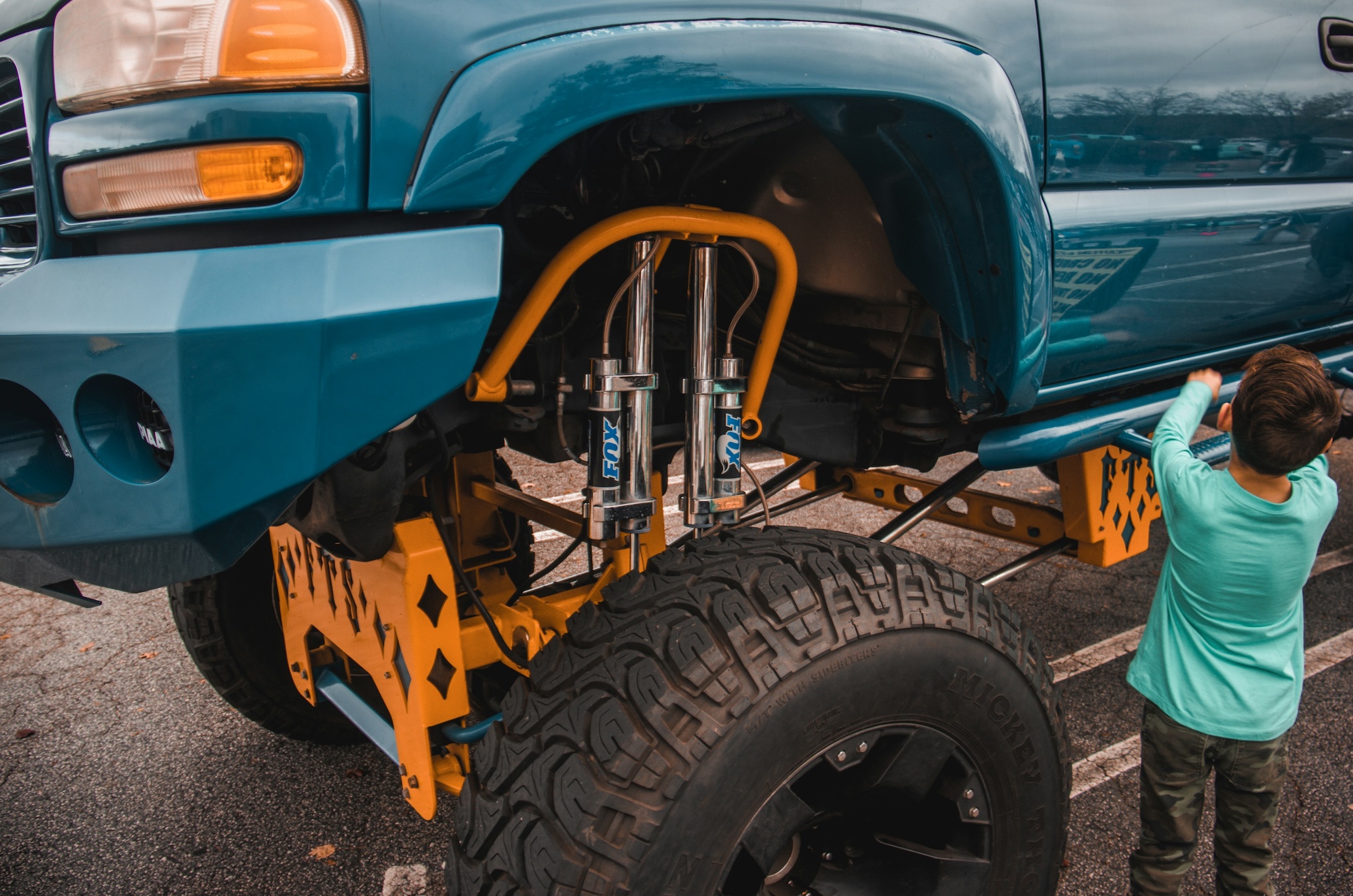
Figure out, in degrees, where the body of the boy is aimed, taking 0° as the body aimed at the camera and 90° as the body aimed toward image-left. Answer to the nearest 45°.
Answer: approximately 180°

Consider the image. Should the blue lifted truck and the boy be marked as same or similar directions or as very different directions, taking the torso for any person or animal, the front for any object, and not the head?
very different directions
